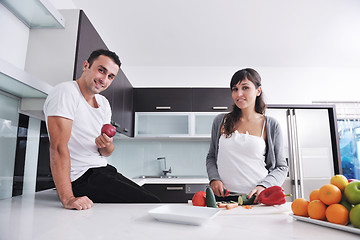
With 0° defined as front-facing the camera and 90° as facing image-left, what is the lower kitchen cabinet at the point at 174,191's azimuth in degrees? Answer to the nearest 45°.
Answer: approximately 0°

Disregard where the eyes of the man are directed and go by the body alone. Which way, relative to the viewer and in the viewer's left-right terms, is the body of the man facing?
facing the viewer and to the right of the viewer

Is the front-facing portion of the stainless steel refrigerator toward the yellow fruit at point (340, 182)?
yes

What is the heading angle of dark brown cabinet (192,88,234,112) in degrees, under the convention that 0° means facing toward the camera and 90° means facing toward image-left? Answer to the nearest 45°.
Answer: approximately 0°

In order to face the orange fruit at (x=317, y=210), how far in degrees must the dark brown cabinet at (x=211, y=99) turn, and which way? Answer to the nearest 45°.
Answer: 0° — it already faces it

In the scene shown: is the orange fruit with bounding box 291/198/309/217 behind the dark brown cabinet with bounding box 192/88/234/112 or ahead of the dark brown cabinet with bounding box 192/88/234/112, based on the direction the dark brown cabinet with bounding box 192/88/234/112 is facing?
ahead

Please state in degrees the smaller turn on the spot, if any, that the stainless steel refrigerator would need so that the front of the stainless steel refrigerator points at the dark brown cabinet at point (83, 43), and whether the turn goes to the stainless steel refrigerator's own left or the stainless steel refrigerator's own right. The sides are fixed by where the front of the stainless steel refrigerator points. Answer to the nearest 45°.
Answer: approximately 45° to the stainless steel refrigerator's own right

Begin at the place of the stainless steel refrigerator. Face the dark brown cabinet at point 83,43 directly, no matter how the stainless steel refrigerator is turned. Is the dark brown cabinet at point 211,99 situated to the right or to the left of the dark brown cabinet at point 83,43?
right

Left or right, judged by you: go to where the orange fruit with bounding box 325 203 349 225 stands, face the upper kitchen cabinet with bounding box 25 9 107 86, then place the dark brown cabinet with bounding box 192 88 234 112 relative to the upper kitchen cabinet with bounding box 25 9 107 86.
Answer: right
